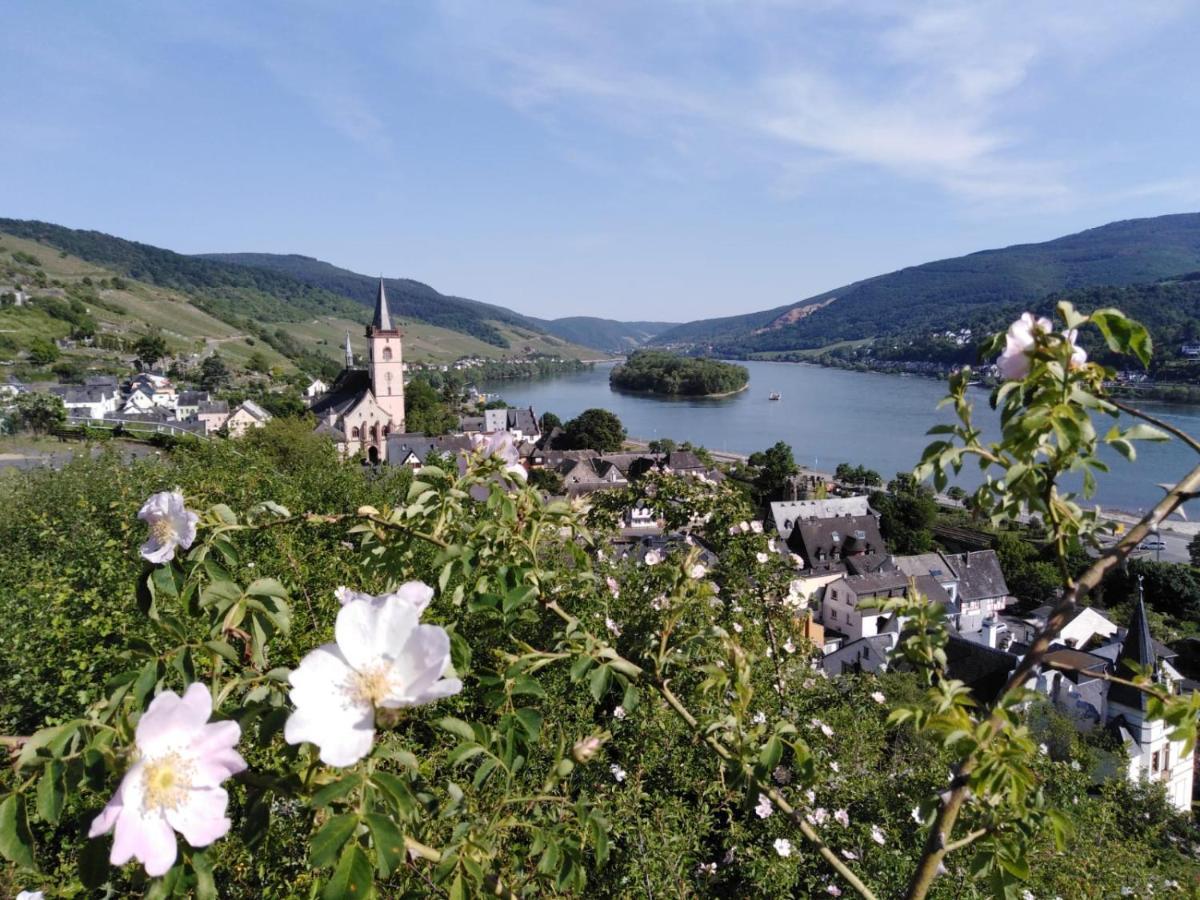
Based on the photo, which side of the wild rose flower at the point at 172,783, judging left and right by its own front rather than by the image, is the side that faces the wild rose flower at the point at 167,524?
back

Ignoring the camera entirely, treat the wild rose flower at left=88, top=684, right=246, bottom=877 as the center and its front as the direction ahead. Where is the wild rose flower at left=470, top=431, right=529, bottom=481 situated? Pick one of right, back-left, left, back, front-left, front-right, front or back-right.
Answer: back-left

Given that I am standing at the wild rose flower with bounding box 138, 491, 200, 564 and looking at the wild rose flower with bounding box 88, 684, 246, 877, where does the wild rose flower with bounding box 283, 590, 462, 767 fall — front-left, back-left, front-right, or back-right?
front-left

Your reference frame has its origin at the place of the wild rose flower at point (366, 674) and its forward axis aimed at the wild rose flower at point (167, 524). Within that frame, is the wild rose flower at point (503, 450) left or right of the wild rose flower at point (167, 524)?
right

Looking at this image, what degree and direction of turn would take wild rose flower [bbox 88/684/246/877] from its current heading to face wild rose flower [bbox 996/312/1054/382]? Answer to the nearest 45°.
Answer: approximately 90° to its left

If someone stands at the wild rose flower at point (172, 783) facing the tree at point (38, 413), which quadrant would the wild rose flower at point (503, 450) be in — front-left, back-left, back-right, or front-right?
front-right

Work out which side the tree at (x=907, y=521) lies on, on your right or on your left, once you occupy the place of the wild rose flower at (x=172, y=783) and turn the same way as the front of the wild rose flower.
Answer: on your left

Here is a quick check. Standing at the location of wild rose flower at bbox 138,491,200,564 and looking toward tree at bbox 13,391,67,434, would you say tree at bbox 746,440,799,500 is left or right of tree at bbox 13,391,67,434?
right

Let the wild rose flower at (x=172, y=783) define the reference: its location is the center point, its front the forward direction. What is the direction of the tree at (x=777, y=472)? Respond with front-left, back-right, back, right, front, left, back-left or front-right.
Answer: back-left

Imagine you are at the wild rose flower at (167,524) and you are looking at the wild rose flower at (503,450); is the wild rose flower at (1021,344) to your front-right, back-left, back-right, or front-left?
front-right

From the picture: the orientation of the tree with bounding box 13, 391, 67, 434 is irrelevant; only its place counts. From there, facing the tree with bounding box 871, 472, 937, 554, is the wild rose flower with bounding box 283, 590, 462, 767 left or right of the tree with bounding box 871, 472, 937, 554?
right

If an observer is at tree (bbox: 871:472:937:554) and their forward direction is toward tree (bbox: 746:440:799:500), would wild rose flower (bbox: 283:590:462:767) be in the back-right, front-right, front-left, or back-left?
back-left

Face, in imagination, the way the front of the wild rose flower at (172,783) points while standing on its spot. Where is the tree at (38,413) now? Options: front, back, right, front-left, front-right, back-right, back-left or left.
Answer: back

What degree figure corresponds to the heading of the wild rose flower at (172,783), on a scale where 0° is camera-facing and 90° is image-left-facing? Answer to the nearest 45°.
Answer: approximately 0°
